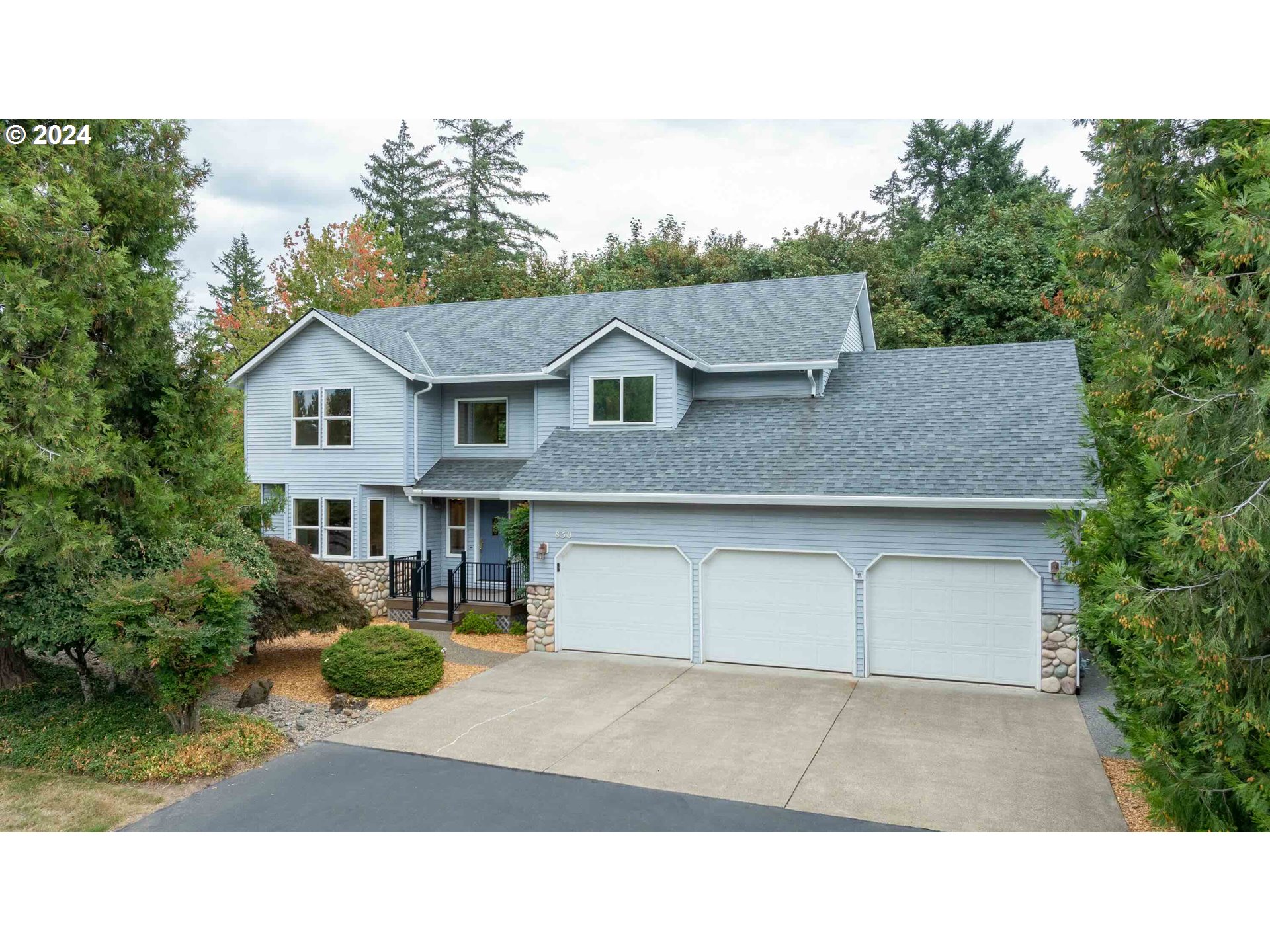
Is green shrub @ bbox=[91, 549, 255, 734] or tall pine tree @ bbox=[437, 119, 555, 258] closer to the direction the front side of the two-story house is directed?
the green shrub

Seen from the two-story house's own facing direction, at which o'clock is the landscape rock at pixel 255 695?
The landscape rock is roughly at 2 o'clock from the two-story house.

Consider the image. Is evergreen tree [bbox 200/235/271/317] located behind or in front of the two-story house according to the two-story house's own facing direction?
behind

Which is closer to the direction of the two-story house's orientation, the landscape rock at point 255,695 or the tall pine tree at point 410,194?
the landscape rock

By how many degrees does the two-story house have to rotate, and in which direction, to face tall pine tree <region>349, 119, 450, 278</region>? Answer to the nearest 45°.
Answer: approximately 135° to its right

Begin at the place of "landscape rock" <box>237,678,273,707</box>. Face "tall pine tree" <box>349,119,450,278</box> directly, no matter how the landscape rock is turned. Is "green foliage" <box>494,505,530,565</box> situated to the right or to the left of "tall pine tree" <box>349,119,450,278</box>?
right

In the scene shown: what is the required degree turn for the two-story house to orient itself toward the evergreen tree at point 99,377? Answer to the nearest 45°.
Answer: approximately 45° to its right

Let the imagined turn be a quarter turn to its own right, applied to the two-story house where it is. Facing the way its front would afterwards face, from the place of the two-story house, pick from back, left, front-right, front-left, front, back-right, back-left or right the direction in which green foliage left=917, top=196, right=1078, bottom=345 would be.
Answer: back-right

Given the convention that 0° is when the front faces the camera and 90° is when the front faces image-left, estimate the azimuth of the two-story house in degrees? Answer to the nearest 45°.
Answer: approximately 0°

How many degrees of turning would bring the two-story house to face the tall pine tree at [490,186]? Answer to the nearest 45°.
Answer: approximately 180°
